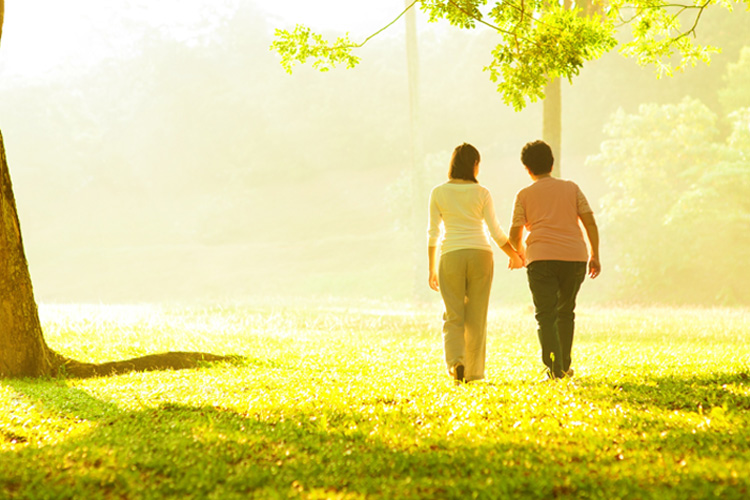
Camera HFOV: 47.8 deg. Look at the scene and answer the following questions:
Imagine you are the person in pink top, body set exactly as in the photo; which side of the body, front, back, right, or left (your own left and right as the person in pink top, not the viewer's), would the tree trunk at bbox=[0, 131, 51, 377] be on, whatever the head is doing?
left

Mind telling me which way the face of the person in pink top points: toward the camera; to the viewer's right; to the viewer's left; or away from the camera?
away from the camera

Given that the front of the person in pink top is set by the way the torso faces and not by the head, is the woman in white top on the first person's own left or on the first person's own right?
on the first person's own left

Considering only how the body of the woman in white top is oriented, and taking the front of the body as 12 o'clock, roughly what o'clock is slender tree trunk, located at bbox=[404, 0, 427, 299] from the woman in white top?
The slender tree trunk is roughly at 12 o'clock from the woman in white top.

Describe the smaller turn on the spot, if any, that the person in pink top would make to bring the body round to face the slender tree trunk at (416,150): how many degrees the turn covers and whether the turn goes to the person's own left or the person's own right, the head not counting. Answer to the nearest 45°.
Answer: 0° — they already face it

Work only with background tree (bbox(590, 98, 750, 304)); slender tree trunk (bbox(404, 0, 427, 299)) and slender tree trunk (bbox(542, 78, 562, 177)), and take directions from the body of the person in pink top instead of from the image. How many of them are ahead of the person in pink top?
3

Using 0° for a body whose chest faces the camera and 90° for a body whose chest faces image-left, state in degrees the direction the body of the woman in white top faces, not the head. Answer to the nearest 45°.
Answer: approximately 180°

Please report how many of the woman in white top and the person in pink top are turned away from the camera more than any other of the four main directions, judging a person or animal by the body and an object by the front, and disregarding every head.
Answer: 2

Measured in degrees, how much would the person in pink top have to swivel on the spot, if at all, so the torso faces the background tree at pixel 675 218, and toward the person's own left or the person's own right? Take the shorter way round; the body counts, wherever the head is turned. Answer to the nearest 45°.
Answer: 0° — they already face it

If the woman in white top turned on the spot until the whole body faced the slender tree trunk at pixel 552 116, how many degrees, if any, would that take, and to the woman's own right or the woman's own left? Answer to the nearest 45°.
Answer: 0° — they already face it

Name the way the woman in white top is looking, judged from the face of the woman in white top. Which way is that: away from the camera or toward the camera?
away from the camera

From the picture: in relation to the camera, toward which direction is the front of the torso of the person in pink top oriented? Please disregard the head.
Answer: away from the camera

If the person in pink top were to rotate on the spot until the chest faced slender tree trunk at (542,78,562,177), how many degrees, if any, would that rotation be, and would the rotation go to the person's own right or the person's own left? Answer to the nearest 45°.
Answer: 0° — they already face it

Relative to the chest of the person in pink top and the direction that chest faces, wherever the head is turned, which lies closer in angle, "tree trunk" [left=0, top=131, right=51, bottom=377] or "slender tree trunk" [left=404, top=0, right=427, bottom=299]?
the slender tree trunk
